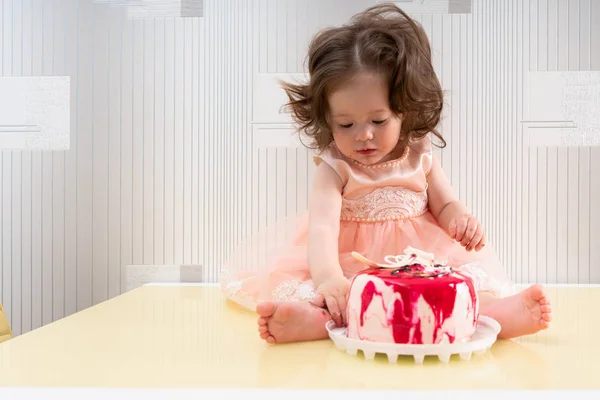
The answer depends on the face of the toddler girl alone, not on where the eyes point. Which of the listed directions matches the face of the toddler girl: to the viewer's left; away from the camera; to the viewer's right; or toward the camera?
toward the camera

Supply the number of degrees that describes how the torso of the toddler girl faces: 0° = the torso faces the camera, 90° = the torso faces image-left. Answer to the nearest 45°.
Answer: approximately 0°
